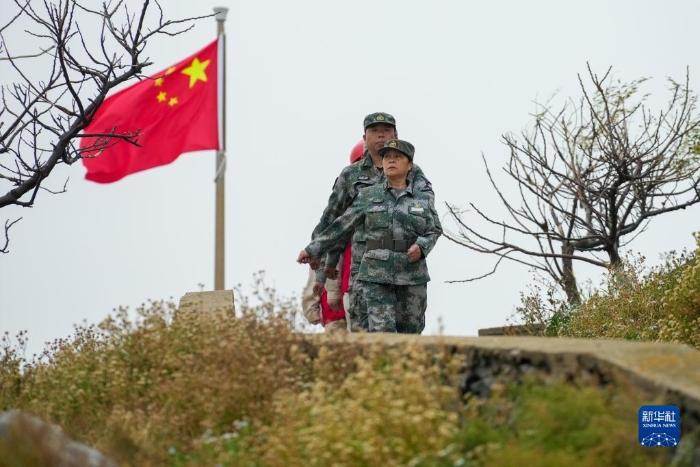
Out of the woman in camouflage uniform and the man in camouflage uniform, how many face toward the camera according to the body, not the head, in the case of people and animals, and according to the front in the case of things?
2

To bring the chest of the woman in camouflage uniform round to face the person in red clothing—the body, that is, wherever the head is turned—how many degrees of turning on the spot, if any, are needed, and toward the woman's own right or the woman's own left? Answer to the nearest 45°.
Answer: approximately 135° to the woman's own right

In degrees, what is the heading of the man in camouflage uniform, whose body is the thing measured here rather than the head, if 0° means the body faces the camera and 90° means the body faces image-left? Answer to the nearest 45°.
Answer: approximately 0°

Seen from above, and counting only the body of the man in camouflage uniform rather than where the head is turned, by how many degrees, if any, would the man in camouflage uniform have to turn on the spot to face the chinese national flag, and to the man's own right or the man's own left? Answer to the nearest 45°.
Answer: approximately 135° to the man's own right

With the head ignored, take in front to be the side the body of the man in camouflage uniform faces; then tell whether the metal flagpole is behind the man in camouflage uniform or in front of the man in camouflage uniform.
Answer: behind
